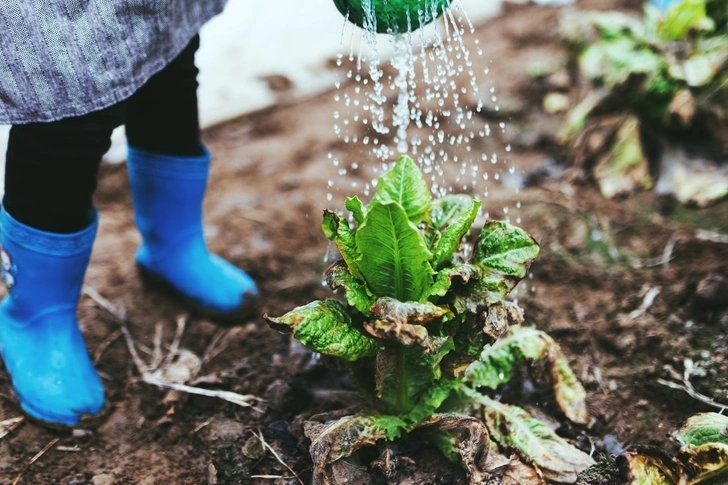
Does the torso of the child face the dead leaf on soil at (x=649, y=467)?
yes

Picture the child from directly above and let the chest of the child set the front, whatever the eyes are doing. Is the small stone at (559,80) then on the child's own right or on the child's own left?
on the child's own left

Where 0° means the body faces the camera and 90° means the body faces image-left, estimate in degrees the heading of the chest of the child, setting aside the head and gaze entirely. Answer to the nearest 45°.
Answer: approximately 315°

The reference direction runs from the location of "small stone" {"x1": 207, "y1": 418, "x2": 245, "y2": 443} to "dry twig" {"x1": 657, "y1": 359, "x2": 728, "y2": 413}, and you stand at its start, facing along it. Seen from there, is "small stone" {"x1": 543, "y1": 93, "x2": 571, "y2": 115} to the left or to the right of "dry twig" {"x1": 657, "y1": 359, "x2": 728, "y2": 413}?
left

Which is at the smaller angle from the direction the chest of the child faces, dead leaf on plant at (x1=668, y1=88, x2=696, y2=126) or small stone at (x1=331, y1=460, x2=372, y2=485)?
the small stone

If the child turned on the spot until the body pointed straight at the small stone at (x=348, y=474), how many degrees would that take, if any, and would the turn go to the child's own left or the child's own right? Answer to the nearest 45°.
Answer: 0° — they already face it

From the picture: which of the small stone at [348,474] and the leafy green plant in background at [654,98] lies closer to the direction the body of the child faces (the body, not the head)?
the small stone

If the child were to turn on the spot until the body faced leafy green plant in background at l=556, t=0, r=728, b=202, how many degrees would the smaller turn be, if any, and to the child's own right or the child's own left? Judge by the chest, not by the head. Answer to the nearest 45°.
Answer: approximately 45° to the child's own left

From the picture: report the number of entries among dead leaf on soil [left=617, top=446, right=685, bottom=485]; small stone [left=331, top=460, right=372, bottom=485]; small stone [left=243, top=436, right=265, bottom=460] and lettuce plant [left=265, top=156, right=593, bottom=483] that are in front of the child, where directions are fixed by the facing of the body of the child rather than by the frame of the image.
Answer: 4

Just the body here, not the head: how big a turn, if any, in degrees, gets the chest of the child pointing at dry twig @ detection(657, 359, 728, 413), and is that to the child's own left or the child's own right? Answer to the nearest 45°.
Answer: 0° — they already face it

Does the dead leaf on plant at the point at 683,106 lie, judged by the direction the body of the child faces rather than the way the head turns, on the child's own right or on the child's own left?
on the child's own left

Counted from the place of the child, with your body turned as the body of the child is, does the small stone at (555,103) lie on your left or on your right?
on your left

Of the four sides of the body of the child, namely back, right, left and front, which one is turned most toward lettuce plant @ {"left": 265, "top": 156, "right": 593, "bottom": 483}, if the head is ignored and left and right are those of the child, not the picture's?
front
